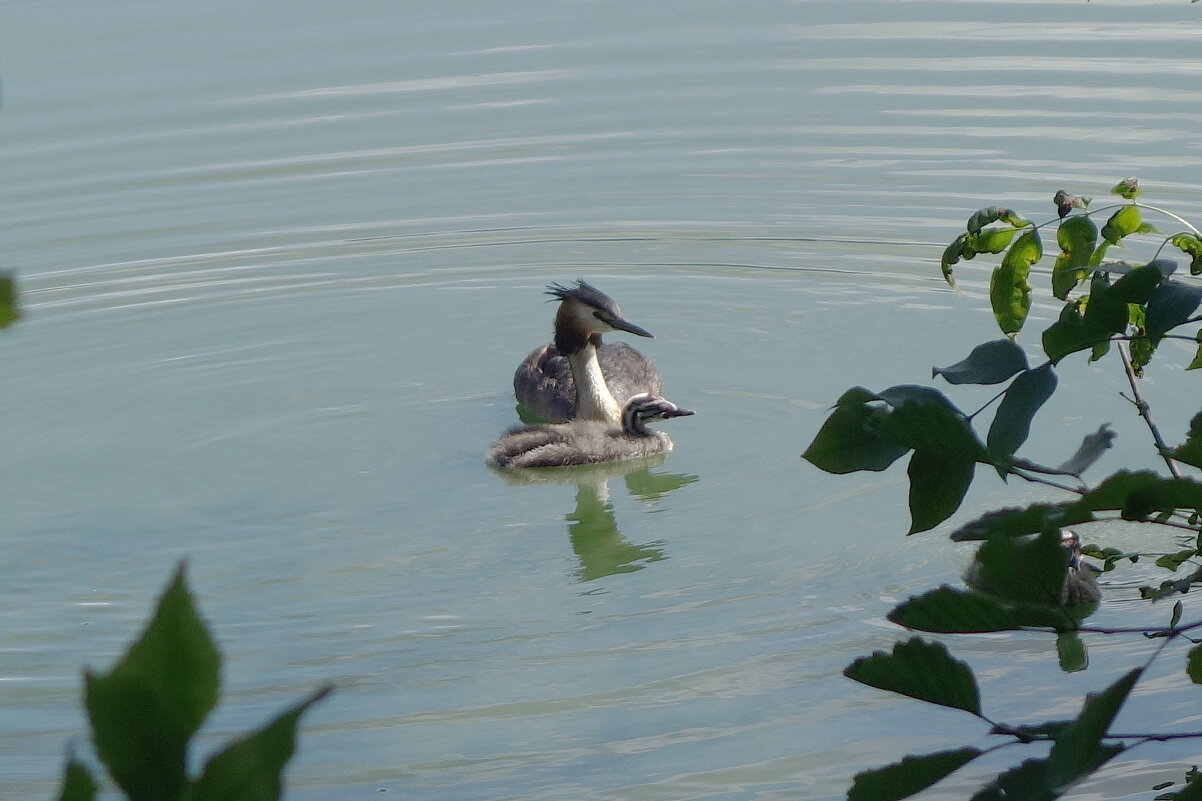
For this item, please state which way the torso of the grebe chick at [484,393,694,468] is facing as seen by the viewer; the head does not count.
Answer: to the viewer's right
